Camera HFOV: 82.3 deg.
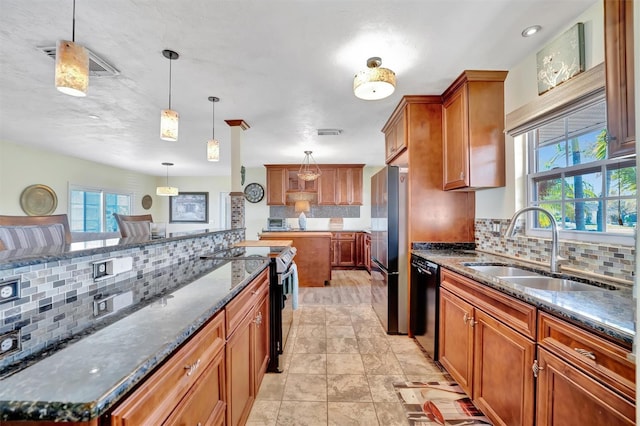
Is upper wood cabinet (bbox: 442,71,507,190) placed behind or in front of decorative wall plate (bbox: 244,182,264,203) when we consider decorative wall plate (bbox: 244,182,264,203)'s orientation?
in front

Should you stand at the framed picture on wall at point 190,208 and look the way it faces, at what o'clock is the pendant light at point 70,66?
The pendant light is roughly at 12 o'clock from the framed picture on wall.

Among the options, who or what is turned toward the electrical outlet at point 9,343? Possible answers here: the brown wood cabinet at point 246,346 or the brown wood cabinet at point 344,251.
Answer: the brown wood cabinet at point 344,251

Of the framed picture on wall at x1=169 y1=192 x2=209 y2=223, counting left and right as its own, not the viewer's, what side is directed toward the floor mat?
front

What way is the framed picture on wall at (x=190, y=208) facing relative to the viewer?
toward the camera

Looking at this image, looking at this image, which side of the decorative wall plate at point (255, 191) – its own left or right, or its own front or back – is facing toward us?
front

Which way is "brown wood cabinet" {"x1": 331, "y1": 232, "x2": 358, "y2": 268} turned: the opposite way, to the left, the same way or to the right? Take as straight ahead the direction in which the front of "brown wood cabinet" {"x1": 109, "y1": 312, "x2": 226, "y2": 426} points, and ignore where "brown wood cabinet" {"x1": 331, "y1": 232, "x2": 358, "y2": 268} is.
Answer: to the right

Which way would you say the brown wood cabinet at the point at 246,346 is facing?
to the viewer's right

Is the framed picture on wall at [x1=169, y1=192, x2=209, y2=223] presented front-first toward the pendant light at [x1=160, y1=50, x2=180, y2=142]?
yes

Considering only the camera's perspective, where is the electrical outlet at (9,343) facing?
facing the viewer and to the right of the viewer

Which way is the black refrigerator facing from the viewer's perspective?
to the viewer's left

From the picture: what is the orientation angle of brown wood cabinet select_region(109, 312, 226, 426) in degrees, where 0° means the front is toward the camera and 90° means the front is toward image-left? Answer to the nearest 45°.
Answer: approximately 315°

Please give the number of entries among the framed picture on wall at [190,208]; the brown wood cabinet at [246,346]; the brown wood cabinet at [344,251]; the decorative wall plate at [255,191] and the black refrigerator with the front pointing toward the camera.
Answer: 3

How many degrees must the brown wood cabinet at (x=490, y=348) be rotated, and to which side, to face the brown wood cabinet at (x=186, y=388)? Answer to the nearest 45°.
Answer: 0° — it already faces it
